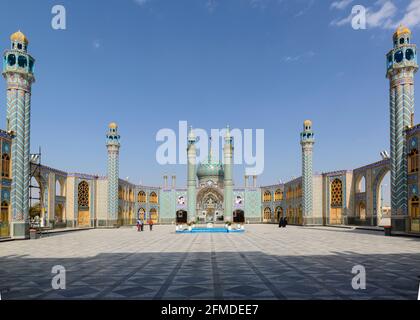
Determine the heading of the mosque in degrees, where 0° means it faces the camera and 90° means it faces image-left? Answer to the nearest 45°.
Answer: approximately 0°
